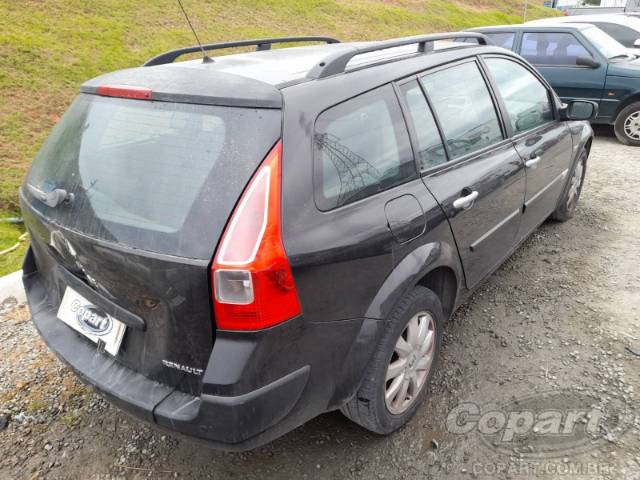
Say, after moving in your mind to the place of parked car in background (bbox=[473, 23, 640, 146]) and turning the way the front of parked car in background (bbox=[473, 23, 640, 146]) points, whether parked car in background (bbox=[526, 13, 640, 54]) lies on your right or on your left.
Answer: on your left

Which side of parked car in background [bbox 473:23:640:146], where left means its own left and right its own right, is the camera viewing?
right

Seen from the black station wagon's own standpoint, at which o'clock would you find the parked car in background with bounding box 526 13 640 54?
The parked car in background is roughly at 12 o'clock from the black station wagon.

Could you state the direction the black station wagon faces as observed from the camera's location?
facing away from the viewer and to the right of the viewer

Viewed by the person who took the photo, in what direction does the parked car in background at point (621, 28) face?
facing to the right of the viewer

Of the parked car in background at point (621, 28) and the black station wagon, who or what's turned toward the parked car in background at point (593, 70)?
the black station wagon

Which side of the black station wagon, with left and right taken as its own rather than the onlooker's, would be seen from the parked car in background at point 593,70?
front

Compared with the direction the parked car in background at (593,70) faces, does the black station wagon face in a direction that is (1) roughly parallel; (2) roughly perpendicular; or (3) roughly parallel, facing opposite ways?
roughly perpendicular

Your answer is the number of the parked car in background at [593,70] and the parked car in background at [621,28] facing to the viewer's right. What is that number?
2

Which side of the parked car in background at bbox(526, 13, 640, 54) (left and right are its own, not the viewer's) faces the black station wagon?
right

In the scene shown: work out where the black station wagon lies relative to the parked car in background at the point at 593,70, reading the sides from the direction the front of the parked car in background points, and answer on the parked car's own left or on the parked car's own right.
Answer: on the parked car's own right

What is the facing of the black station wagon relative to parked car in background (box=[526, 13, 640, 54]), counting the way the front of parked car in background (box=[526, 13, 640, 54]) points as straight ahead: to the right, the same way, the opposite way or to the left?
to the left
